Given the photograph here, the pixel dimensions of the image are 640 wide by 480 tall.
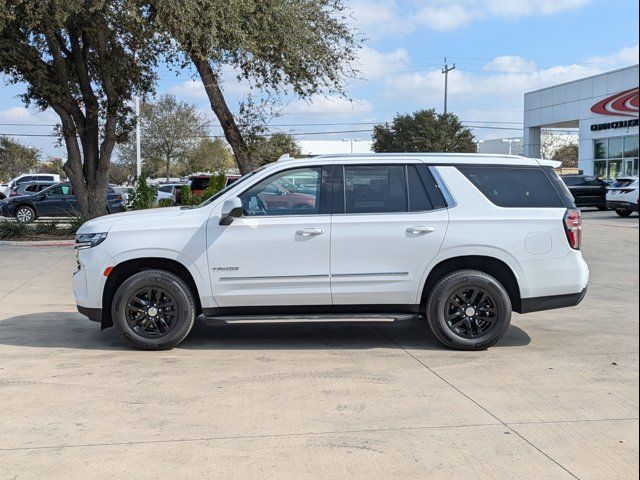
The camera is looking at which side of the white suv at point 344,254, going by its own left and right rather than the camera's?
left

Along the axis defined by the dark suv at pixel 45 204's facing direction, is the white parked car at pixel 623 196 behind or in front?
behind

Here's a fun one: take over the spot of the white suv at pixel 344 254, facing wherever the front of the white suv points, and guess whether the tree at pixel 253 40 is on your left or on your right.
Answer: on your right

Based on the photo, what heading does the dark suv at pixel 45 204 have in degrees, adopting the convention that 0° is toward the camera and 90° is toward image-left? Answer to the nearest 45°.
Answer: approximately 90°

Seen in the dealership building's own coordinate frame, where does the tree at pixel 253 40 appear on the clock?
The tree is roughly at 11 o'clock from the dealership building.

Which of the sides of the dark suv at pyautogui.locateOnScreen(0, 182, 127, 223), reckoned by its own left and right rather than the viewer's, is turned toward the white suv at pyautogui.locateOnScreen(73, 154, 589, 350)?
left

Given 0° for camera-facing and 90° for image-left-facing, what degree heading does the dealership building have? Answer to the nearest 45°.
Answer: approximately 45°

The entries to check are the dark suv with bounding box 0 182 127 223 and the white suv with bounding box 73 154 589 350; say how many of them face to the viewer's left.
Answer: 2
